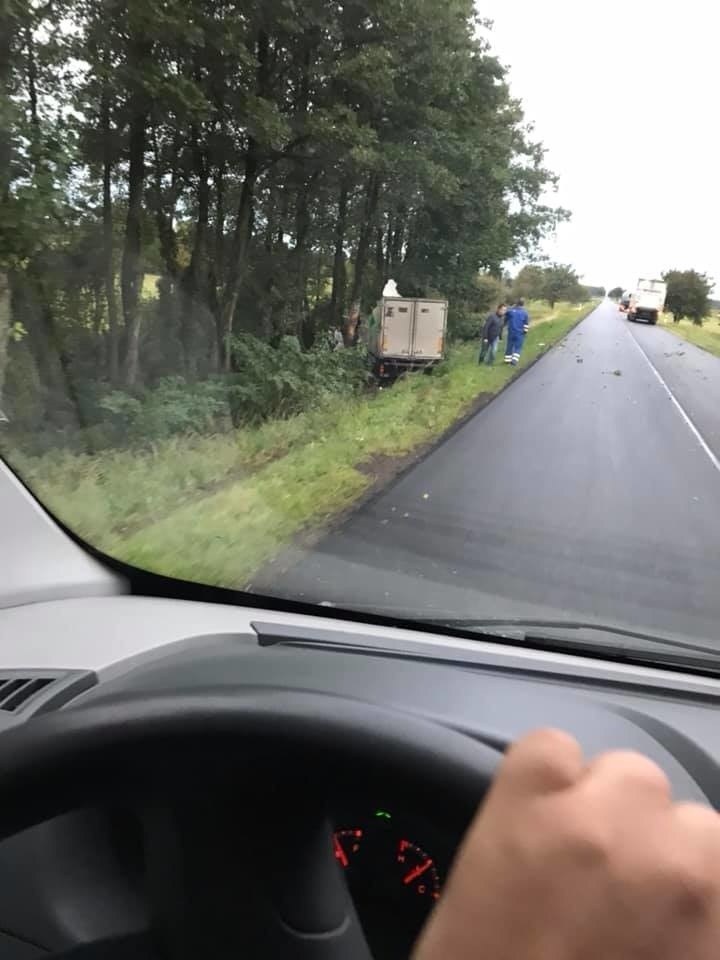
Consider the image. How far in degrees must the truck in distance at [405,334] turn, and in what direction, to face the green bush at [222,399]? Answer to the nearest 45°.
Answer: approximately 135° to its left

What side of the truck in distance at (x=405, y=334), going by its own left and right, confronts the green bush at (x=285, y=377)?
left

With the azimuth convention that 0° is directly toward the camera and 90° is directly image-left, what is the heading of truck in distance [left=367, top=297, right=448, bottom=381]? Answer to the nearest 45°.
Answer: approximately 180°

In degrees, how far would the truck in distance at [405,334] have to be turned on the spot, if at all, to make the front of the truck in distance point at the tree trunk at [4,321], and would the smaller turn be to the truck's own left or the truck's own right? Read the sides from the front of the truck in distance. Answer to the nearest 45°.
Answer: approximately 135° to the truck's own left

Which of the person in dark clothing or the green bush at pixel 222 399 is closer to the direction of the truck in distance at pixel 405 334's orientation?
the person in dark clothing

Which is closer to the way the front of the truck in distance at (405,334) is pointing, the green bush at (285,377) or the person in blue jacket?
the person in blue jacket
